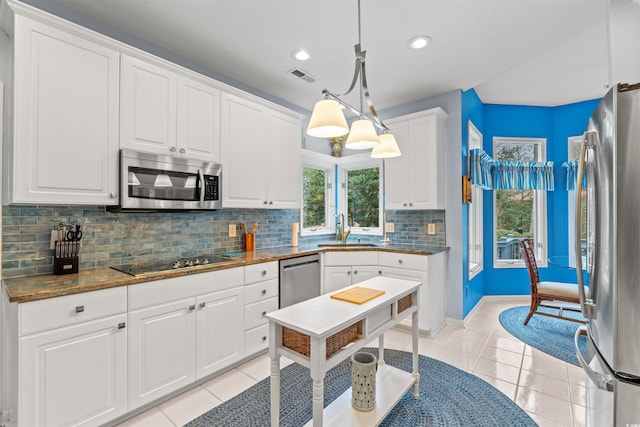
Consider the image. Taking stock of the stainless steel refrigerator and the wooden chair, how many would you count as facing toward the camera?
0

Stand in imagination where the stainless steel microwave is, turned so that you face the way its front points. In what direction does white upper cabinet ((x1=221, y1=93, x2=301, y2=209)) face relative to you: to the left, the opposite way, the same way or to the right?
the same way

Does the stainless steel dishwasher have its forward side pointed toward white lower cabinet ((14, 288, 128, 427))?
no

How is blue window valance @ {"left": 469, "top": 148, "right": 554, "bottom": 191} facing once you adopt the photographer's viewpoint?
facing the viewer

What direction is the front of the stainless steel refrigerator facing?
to the viewer's left

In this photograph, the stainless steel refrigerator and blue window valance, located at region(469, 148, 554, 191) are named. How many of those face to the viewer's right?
0

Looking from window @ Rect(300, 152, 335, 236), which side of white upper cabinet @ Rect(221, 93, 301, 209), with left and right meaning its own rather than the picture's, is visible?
left

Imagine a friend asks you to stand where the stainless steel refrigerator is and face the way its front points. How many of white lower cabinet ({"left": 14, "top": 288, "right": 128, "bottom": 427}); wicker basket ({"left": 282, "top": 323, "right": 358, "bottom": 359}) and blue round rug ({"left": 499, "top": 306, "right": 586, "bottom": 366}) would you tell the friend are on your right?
1

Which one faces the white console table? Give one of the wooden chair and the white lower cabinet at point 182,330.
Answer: the white lower cabinet

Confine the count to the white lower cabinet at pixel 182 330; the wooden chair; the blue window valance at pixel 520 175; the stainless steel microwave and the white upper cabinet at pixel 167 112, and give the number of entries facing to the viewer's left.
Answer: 0

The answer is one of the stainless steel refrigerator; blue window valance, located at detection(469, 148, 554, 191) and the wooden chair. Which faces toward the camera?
the blue window valance

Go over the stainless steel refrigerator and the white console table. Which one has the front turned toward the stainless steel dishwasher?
the stainless steel refrigerator

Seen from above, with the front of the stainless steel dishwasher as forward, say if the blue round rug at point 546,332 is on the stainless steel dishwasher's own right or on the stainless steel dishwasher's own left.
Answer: on the stainless steel dishwasher's own left

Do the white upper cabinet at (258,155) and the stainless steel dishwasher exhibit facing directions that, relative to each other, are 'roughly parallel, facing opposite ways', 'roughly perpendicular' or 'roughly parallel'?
roughly parallel

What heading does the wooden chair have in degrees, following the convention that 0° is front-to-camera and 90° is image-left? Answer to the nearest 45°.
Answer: approximately 270°

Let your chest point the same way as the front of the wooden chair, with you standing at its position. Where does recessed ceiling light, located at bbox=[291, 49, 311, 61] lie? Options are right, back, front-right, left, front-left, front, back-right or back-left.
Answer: back-right

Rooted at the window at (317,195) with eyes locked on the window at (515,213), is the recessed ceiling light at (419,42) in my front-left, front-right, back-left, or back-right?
front-right

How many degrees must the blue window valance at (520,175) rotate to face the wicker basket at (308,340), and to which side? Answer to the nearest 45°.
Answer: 0° — it already faces it

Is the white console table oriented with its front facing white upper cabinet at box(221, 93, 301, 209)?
no

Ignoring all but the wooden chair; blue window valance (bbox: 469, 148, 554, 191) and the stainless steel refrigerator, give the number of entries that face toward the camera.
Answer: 1

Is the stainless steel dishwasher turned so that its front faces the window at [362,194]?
no
